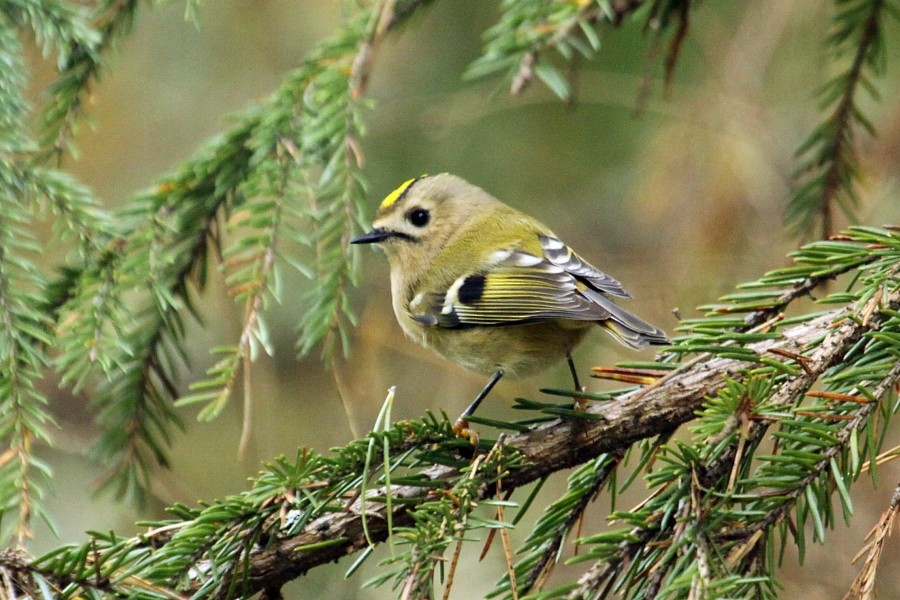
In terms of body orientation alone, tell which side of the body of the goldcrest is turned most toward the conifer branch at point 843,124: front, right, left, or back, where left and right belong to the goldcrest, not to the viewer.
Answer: back

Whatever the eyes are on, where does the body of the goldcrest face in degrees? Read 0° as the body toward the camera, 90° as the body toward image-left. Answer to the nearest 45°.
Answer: approximately 90°
